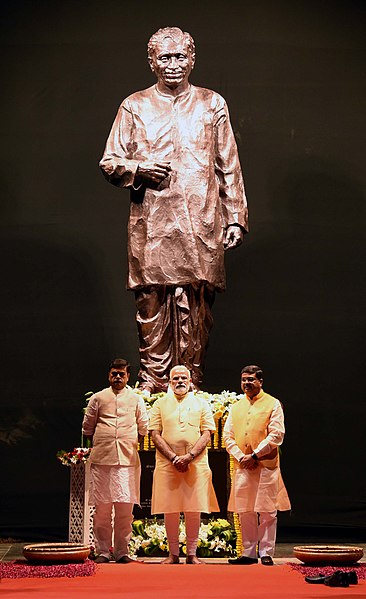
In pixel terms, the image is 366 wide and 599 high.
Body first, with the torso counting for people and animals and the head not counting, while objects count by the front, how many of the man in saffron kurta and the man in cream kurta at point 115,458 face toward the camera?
2

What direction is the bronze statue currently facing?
toward the camera

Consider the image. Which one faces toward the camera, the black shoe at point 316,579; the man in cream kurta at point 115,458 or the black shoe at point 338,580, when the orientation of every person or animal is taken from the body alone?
the man in cream kurta

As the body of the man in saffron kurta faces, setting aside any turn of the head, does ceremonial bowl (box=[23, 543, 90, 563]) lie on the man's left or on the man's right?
on the man's right

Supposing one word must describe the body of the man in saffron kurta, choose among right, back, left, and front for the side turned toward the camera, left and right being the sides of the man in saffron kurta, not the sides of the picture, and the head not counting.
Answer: front

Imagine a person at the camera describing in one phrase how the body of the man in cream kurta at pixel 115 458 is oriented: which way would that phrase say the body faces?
toward the camera
